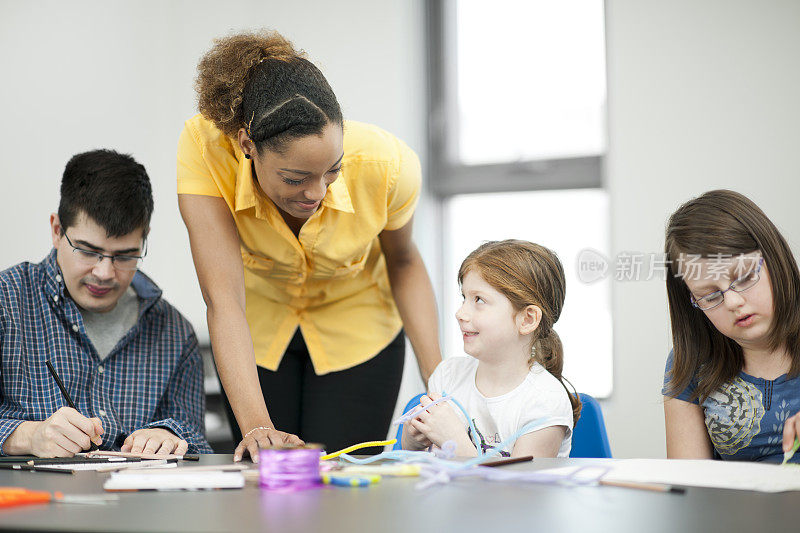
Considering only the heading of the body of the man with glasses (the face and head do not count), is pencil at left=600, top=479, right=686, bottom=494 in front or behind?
in front

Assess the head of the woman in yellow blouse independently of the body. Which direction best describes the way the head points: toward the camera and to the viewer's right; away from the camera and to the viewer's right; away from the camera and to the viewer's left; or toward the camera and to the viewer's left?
toward the camera and to the viewer's right

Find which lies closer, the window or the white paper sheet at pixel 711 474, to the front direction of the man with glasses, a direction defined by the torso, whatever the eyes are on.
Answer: the white paper sheet

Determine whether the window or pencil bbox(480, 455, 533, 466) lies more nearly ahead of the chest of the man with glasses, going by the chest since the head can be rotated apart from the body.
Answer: the pencil

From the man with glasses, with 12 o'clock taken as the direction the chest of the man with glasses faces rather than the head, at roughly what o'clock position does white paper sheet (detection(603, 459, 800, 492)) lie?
The white paper sheet is roughly at 11 o'clock from the man with glasses.

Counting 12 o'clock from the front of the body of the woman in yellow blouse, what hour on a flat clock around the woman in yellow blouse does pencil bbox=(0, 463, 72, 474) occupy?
The pencil is roughly at 1 o'clock from the woman in yellow blouse.

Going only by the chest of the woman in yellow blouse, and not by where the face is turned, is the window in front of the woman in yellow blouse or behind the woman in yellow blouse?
behind

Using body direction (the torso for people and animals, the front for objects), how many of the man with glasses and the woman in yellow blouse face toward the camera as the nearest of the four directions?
2

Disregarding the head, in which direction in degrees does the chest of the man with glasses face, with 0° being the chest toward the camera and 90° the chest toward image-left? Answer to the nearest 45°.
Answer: approximately 0°

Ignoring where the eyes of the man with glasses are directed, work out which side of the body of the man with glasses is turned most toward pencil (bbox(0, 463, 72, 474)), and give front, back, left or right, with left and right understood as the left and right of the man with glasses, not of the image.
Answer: front

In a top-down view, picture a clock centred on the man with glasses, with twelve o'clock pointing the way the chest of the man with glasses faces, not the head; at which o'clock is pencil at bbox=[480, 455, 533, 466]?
The pencil is roughly at 11 o'clock from the man with glasses.
